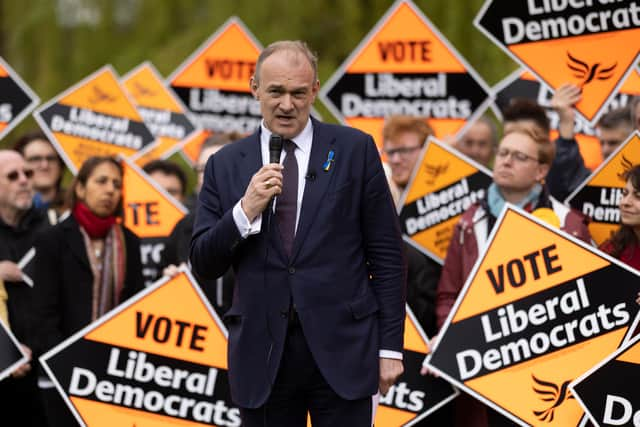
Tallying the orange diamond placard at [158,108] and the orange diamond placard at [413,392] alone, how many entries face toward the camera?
2

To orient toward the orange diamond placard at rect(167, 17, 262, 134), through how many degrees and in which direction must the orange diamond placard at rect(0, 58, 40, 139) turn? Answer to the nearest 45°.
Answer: approximately 135° to its left

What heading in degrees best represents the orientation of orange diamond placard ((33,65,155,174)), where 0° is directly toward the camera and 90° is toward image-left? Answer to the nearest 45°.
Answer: approximately 0°
